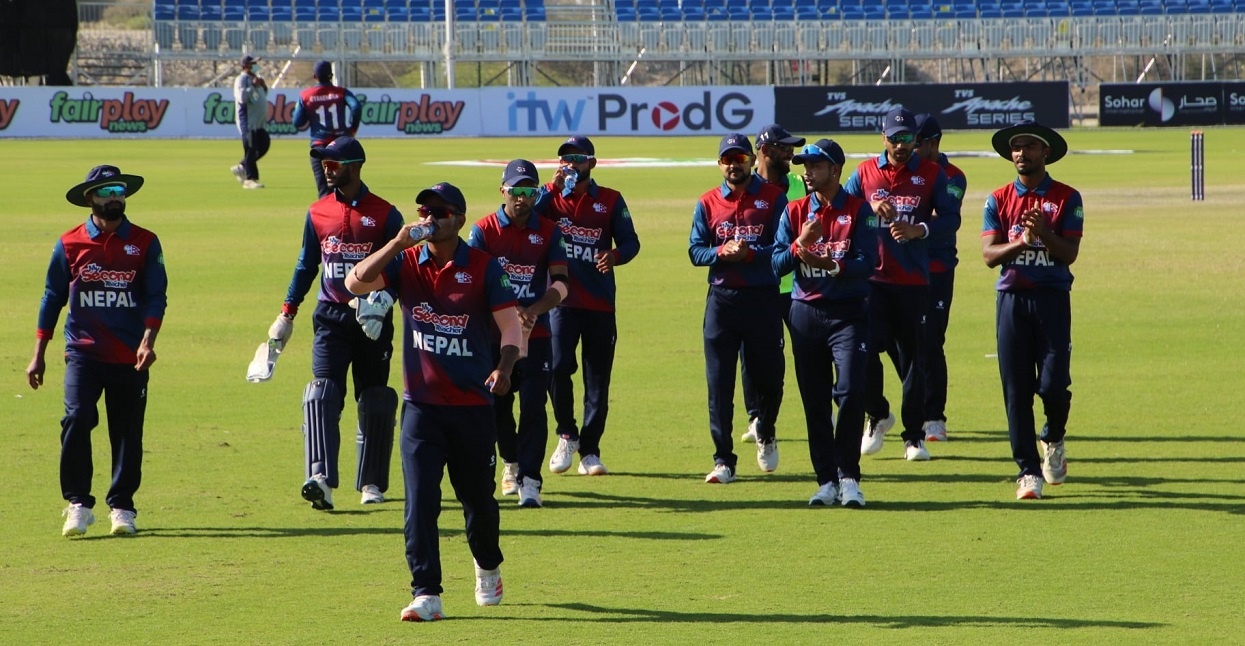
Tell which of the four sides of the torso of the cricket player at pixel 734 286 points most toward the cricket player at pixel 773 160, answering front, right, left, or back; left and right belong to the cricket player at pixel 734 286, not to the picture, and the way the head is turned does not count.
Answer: back

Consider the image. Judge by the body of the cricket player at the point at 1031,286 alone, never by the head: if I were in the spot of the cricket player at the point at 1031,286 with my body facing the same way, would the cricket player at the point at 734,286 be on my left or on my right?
on my right

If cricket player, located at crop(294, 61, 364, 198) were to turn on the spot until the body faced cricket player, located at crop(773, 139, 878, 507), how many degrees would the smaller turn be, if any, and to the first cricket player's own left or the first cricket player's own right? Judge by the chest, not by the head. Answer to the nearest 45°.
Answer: approximately 180°

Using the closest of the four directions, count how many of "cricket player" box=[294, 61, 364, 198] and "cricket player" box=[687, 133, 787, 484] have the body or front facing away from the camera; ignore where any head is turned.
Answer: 1

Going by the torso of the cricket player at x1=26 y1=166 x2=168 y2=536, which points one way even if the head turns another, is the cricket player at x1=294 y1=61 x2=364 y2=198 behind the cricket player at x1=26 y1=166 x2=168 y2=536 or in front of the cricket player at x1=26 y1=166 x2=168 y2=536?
behind

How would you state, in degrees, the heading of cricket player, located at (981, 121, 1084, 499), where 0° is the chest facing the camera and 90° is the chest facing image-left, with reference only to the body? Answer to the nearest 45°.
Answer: approximately 0°

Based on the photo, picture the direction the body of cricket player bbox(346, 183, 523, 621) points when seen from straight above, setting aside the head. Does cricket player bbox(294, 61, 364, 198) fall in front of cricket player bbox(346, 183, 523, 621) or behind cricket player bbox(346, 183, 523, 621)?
behind
